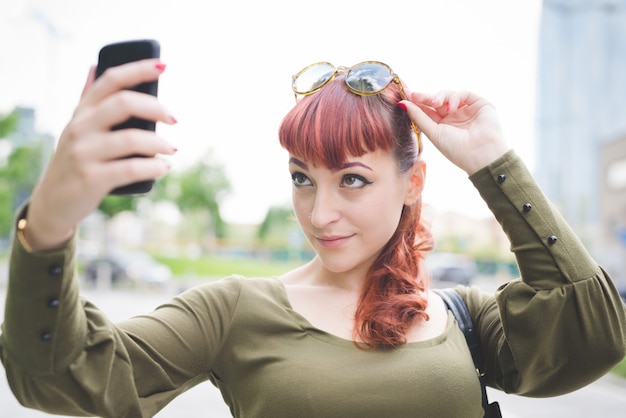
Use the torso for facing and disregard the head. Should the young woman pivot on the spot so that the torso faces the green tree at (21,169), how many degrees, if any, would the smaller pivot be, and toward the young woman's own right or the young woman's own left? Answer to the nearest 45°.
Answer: approximately 135° to the young woman's own right

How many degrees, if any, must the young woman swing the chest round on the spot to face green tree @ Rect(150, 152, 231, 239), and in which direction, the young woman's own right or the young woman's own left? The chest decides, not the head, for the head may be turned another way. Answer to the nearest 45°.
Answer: approximately 180°

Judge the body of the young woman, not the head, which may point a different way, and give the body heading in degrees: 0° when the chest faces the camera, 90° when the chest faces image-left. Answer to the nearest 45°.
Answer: approximately 0°

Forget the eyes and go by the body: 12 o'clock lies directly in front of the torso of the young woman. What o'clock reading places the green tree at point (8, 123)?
The green tree is roughly at 5 o'clock from the young woman.

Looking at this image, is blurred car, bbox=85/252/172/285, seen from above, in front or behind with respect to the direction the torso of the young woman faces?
behind

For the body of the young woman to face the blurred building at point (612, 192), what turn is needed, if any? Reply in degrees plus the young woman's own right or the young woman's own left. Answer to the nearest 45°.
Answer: approximately 135° to the young woman's own left
